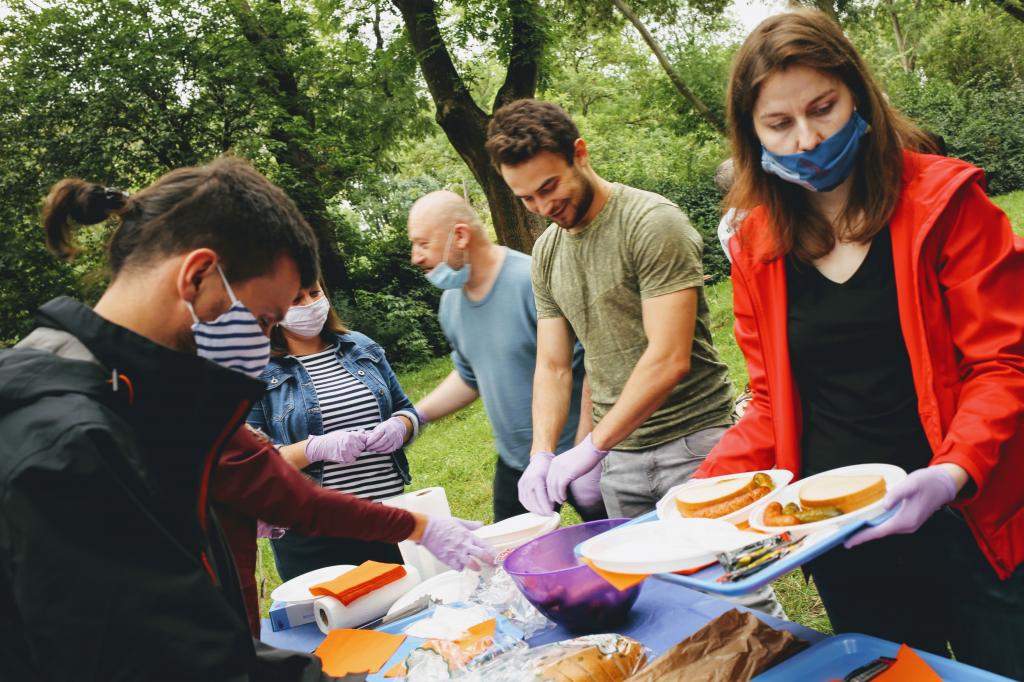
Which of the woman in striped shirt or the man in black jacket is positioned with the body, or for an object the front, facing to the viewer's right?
the man in black jacket

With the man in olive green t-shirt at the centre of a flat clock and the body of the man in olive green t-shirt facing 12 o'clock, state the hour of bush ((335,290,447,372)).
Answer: The bush is roughly at 4 o'clock from the man in olive green t-shirt.

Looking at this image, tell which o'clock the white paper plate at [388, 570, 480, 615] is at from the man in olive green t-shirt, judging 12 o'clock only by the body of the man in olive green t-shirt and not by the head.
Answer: The white paper plate is roughly at 12 o'clock from the man in olive green t-shirt.

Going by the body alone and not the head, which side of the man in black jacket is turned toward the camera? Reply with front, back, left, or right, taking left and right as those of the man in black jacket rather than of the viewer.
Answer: right

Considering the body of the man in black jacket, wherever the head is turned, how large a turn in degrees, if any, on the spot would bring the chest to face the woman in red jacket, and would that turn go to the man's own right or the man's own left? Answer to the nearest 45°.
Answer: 0° — they already face them

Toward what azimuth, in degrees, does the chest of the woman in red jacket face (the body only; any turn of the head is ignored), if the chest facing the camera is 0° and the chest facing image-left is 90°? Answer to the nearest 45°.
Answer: approximately 45°
